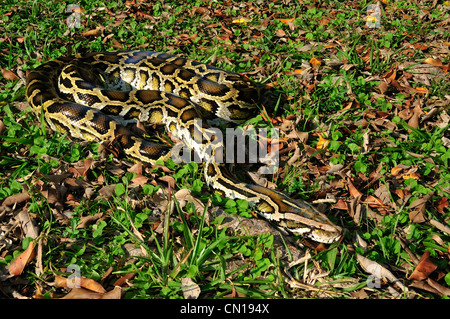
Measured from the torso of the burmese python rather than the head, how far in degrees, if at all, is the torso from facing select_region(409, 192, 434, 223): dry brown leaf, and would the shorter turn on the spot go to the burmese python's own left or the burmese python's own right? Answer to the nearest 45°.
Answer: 0° — it already faces it

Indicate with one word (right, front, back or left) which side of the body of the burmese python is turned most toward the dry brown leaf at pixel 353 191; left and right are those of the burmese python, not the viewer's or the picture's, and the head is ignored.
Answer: front

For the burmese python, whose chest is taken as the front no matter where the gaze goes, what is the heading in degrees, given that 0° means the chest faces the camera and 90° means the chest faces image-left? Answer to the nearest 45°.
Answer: approximately 315°

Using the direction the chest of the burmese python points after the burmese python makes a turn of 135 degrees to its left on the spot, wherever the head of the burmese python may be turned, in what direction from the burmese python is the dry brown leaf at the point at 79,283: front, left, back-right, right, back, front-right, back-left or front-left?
back

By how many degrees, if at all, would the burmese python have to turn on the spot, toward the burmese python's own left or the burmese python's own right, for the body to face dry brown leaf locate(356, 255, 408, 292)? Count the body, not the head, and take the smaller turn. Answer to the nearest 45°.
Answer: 0° — it already faces it

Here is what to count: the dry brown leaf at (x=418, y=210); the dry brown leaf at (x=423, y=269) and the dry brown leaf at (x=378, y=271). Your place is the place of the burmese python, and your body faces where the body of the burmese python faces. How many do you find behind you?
0

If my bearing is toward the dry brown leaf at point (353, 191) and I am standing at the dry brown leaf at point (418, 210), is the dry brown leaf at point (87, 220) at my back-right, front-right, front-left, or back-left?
front-left
